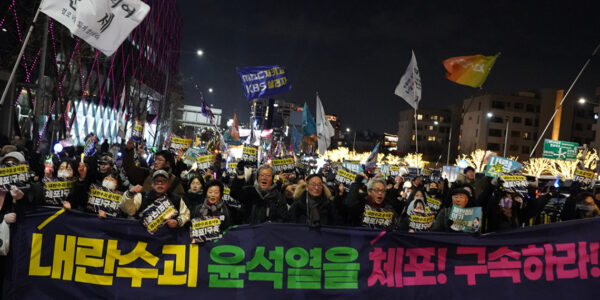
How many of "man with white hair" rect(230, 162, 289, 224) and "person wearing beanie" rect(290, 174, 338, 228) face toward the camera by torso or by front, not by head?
2

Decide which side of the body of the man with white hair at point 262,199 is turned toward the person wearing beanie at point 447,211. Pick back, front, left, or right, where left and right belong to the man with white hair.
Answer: left

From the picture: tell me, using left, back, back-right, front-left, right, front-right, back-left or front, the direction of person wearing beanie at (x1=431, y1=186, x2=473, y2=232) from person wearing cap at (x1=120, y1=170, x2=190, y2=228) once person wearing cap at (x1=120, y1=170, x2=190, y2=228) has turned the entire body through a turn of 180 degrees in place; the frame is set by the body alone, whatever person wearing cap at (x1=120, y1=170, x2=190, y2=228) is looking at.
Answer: right

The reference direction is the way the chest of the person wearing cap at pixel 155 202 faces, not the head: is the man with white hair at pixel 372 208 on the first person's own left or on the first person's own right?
on the first person's own left

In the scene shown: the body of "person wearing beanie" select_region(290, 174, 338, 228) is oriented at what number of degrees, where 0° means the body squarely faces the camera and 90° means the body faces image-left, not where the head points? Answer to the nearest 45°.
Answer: approximately 0°

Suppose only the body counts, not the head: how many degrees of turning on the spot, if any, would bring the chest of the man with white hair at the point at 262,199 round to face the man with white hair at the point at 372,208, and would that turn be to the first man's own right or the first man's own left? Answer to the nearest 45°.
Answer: approximately 90° to the first man's own left
